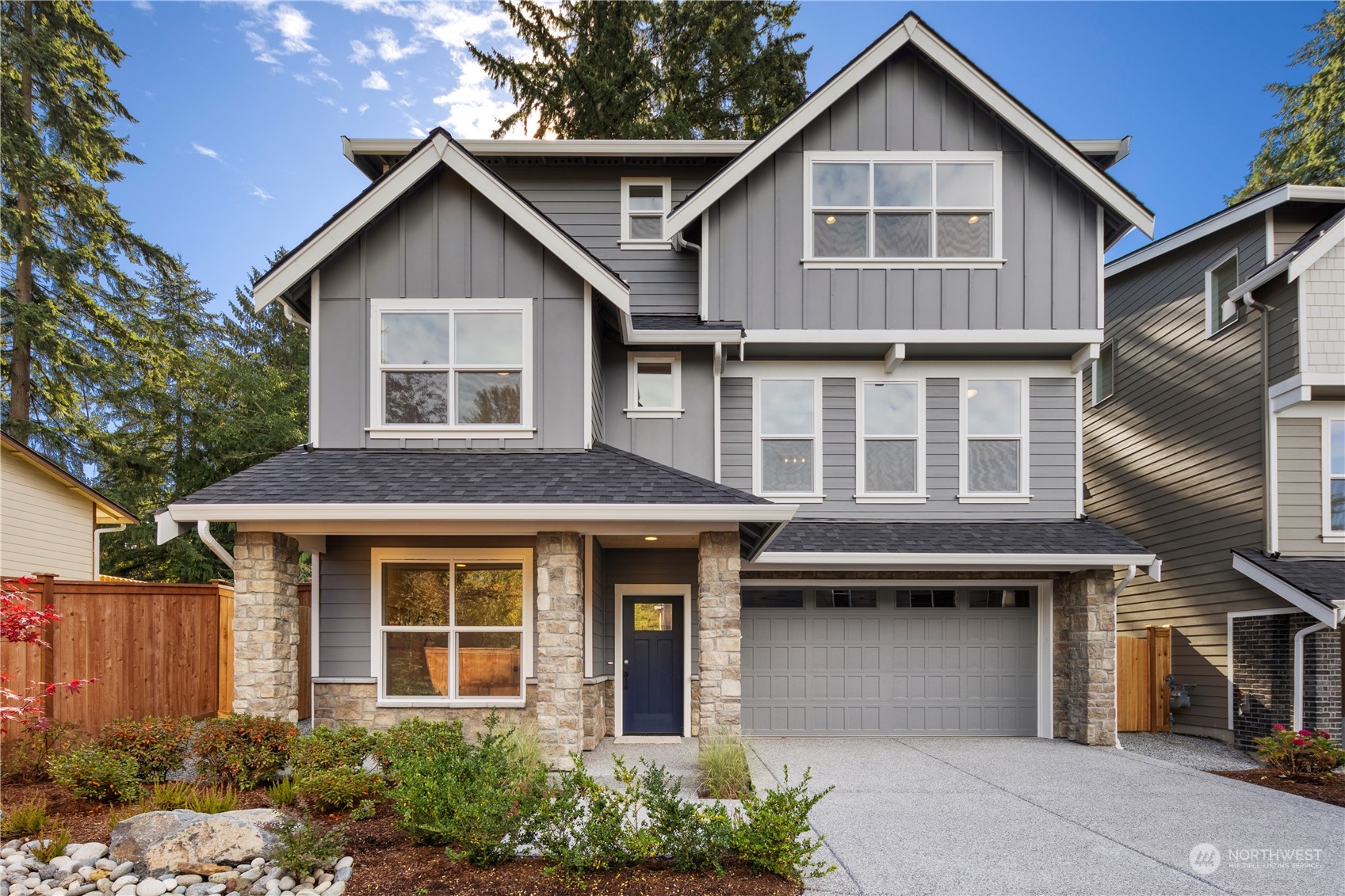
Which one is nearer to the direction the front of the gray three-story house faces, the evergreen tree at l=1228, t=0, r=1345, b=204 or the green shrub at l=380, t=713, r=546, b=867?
the green shrub

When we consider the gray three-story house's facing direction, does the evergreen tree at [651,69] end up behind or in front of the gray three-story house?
behind

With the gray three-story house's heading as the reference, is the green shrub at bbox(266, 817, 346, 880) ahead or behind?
ahead

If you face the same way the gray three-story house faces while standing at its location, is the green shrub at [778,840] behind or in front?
in front

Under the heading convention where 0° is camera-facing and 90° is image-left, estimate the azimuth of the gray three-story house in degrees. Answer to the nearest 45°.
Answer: approximately 0°
